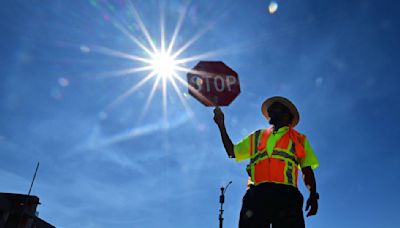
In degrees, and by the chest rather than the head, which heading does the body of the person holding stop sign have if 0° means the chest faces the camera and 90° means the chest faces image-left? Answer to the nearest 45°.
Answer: approximately 0°
